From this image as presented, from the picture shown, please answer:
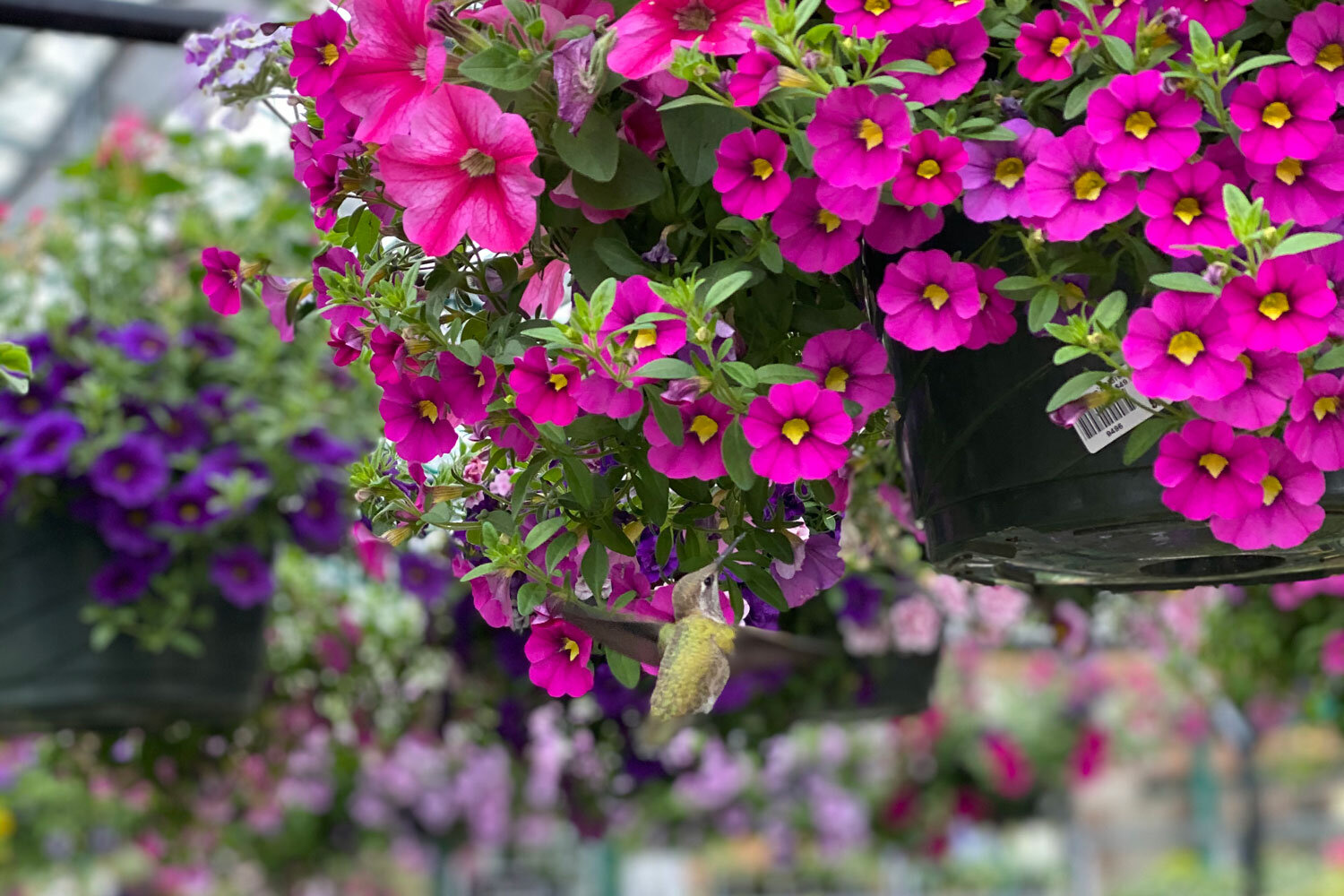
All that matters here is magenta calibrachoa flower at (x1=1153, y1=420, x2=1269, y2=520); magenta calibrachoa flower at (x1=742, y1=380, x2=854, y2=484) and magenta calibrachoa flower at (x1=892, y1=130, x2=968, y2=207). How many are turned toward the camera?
3

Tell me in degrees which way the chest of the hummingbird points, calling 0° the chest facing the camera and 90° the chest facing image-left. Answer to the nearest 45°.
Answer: approximately 225°

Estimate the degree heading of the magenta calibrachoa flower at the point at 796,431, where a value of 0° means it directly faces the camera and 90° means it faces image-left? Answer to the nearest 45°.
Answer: approximately 0°
